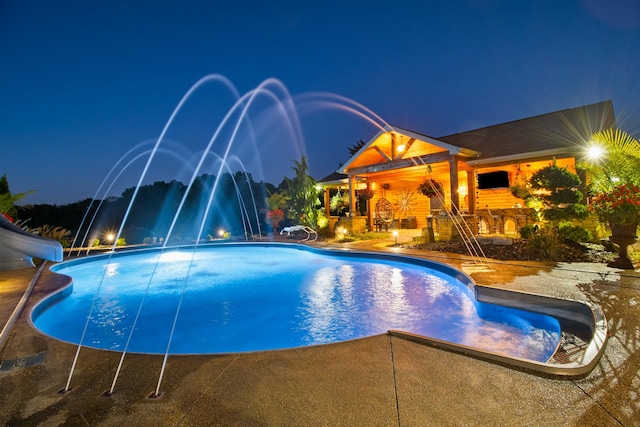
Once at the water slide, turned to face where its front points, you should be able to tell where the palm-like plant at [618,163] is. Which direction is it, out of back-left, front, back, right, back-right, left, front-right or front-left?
front-right

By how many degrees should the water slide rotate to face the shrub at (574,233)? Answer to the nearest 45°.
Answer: approximately 45° to its right

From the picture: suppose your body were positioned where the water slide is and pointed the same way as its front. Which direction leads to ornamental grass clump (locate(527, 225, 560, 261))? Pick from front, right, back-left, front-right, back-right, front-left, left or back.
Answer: front-right

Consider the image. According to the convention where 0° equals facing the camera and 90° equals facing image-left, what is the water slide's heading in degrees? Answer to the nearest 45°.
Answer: approximately 270°

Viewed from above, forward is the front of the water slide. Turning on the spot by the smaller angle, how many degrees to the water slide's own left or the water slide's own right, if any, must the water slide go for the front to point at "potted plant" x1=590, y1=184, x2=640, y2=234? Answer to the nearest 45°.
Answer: approximately 45° to the water slide's own right
